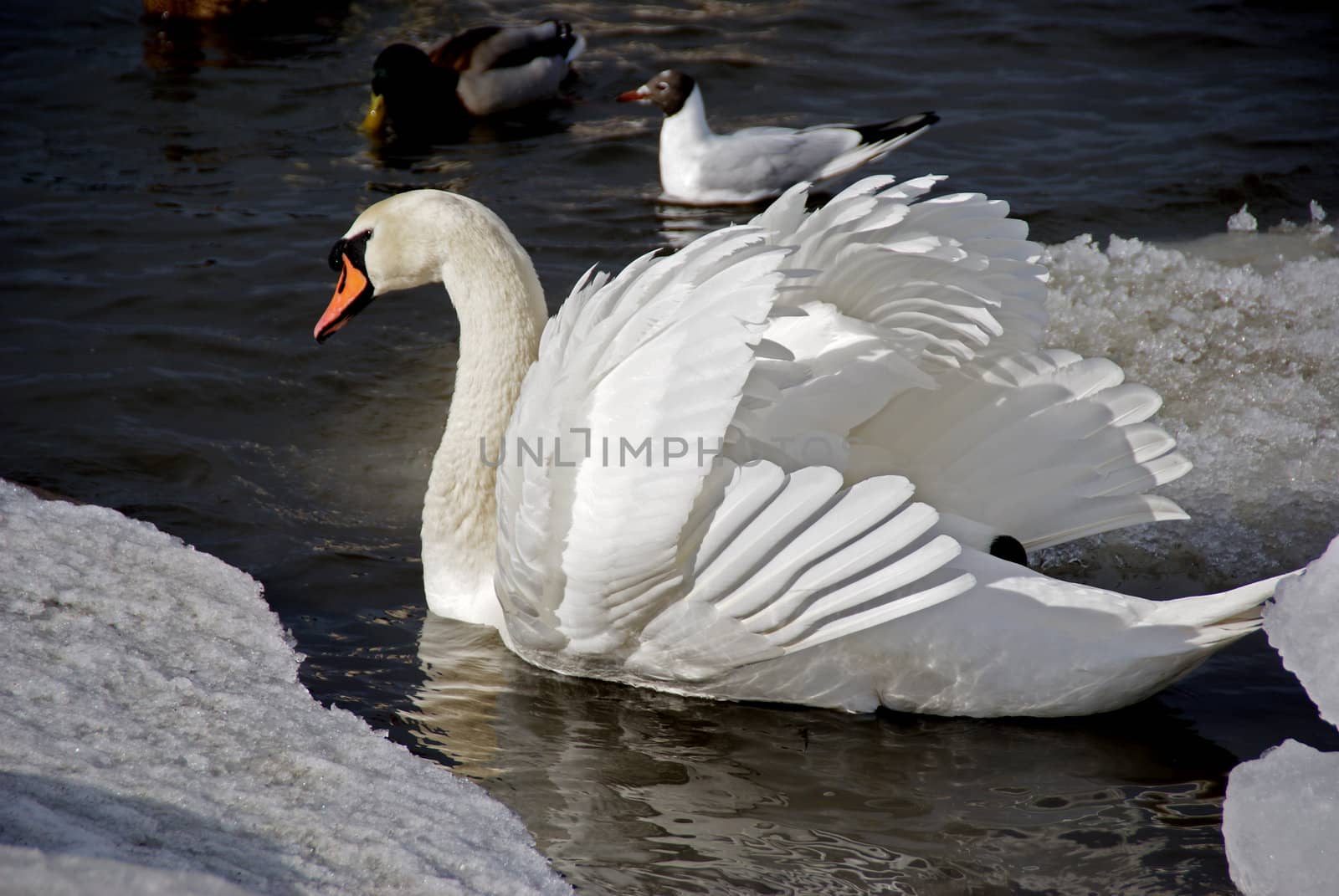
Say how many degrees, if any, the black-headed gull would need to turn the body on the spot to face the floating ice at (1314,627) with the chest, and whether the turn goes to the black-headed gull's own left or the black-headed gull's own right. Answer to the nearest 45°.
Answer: approximately 90° to the black-headed gull's own left

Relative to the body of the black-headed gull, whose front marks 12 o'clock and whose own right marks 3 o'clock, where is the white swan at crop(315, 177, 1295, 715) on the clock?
The white swan is roughly at 9 o'clock from the black-headed gull.

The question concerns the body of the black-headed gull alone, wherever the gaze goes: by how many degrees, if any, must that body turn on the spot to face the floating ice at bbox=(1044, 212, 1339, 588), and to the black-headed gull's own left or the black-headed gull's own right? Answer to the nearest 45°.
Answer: approximately 135° to the black-headed gull's own left

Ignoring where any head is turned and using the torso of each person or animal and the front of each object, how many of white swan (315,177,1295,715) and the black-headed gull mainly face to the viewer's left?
2

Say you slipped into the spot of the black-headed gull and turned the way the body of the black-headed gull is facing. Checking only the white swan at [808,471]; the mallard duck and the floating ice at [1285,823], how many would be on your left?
2

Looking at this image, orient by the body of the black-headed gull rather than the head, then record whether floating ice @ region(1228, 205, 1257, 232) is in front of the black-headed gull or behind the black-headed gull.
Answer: behind

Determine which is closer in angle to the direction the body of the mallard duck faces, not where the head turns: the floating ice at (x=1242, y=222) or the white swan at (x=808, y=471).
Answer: the white swan

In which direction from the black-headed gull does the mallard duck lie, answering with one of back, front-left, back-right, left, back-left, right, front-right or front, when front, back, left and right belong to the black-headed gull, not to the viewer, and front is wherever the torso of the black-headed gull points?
front-right

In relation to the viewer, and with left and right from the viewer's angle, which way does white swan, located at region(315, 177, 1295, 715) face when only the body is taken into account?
facing to the left of the viewer

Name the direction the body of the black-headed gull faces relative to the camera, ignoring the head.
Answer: to the viewer's left

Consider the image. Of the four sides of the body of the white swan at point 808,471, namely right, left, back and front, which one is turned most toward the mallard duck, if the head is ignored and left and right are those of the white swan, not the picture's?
right

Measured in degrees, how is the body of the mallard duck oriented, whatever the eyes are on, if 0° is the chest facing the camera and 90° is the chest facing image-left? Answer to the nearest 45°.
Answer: approximately 45°
